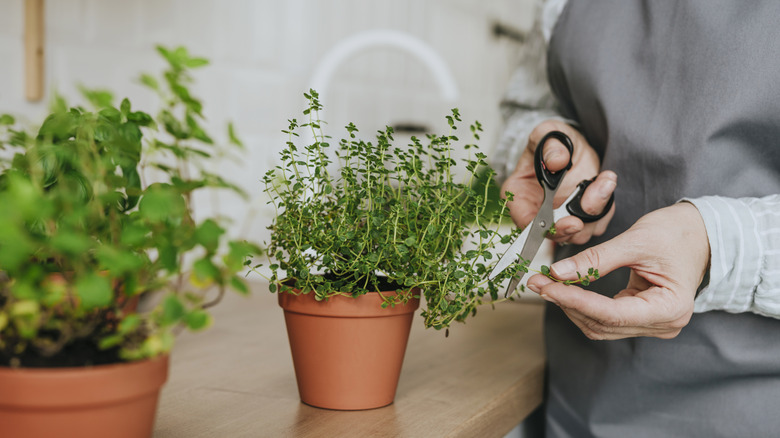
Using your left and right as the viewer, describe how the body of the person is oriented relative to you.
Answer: facing the viewer and to the left of the viewer

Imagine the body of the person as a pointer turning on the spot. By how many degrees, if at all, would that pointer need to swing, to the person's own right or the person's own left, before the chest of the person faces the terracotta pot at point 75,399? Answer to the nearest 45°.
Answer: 0° — they already face it
